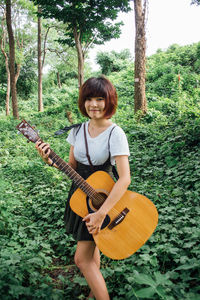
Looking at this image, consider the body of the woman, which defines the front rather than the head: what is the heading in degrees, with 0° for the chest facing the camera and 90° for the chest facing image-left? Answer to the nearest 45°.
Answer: approximately 45°

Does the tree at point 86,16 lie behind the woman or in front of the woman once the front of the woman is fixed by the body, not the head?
behind
